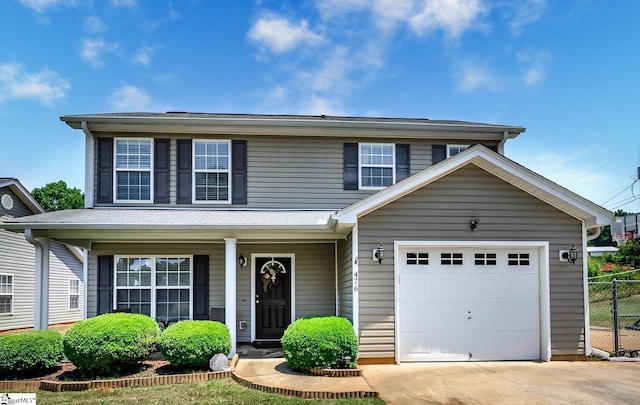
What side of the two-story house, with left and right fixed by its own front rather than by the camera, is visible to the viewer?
front

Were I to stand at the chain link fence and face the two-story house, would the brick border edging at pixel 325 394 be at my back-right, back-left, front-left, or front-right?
front-left

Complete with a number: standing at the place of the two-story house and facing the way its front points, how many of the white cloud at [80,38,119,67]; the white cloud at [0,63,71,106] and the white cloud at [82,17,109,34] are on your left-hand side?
0

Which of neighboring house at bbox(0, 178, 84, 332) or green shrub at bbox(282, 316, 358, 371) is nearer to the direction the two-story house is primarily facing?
the green shrub

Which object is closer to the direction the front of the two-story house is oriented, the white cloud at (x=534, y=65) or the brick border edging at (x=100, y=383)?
the brick border edging

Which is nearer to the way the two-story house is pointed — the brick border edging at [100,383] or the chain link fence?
the brick border edging

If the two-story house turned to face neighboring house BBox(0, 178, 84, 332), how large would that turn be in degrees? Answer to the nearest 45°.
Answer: approximately 135° to its right

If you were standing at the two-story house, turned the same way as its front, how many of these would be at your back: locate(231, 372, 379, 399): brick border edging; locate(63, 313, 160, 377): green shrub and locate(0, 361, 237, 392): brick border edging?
0
